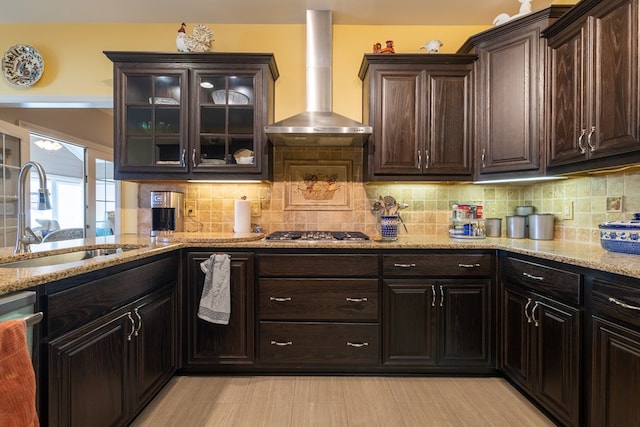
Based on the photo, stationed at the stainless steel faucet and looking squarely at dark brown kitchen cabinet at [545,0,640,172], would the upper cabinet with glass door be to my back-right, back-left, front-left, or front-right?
front-left

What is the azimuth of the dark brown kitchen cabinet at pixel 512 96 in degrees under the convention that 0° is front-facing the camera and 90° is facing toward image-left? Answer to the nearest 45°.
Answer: approximately 45°

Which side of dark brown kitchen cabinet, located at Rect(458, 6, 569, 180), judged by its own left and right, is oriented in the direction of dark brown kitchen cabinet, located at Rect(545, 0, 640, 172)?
left

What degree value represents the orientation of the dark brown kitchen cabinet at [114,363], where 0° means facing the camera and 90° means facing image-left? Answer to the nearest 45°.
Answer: approximately 315°

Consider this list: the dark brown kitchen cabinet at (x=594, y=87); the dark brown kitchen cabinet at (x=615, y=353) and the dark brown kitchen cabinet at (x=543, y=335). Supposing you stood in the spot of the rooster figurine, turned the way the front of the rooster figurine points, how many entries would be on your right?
0

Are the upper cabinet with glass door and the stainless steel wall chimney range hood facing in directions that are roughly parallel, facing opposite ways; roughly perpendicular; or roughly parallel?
roughly parallel

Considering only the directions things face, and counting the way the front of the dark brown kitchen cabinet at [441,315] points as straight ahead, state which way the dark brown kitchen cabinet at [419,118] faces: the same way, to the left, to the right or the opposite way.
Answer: the same way

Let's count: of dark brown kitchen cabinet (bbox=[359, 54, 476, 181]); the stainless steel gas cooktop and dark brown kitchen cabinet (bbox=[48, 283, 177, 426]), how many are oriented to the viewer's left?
0

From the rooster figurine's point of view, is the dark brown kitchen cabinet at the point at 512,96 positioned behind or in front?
behind

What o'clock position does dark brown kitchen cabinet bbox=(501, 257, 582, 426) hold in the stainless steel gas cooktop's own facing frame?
The dark brown kitchen cabinet is roughly at 10 o'clock from the stainless steel gas cooktop.

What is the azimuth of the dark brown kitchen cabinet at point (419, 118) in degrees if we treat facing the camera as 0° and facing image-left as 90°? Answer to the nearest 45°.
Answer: approximately 0°

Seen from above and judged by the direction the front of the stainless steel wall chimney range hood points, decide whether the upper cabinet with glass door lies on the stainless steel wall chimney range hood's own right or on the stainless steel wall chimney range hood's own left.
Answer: on the stainless steel wall chimney range hood's own right

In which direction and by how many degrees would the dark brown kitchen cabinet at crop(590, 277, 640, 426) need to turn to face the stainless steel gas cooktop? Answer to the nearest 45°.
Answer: approximately 45° to its right

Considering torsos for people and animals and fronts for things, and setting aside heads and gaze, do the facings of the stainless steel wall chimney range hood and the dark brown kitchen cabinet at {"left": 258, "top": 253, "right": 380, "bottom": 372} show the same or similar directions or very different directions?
same or similar directions

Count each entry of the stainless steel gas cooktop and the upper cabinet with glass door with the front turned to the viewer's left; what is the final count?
0

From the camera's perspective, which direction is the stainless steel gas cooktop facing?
toward the camera

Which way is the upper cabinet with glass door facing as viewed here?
toward the camera

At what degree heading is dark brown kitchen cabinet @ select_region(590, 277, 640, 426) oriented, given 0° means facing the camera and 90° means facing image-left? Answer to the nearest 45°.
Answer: approximately 45°

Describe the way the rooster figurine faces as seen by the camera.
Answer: facing to the left of the viewer

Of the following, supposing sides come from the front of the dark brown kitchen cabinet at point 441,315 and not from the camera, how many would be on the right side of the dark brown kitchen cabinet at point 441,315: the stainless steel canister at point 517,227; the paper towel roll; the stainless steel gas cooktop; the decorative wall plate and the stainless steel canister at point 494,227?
3

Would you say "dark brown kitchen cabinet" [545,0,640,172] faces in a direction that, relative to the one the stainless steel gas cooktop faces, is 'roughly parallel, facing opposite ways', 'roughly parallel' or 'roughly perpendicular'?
roughly perpendicular
